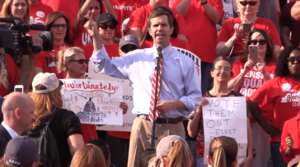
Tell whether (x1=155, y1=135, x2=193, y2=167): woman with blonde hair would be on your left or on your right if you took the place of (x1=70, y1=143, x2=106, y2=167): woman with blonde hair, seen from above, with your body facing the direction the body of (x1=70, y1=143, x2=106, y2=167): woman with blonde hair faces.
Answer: on your right

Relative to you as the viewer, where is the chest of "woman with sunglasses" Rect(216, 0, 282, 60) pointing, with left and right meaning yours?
facing the viewer

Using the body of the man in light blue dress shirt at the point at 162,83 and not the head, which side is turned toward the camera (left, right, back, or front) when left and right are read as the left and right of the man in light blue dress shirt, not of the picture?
front

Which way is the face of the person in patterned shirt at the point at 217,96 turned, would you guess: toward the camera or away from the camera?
toward the camera

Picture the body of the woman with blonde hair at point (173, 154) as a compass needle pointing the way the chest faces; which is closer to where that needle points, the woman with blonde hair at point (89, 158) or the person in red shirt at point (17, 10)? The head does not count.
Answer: the person in red shirt

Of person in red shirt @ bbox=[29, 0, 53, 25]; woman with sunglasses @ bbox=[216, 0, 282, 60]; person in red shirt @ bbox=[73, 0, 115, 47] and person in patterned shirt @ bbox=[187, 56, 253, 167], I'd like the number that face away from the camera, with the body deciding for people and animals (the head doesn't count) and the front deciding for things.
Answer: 0

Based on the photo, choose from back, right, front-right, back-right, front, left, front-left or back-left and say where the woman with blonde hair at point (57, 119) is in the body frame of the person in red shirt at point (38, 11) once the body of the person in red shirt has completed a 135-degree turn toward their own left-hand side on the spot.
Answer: back-right

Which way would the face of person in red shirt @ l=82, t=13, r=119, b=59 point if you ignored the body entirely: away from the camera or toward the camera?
toward the camera

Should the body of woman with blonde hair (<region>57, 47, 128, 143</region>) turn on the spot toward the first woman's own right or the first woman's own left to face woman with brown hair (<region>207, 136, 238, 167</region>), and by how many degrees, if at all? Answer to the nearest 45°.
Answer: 0° — they already face them

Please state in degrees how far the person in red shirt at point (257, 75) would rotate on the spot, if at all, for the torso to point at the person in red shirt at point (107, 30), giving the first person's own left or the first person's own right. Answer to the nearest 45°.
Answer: approximately 90° to the first person's own right

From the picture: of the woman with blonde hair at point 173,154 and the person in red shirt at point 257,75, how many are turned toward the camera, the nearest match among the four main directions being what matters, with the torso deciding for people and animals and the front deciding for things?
1

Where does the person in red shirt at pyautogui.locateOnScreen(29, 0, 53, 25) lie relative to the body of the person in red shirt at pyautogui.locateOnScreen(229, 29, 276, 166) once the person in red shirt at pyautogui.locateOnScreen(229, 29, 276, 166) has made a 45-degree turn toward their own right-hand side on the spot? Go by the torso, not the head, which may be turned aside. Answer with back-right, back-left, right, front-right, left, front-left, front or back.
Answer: front-right

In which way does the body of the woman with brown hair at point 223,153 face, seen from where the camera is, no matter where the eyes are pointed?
away from the camera

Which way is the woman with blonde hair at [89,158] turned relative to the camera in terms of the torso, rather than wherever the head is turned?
away from the camera

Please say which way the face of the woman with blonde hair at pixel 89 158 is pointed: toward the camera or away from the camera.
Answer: away from the camera
